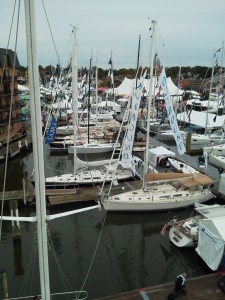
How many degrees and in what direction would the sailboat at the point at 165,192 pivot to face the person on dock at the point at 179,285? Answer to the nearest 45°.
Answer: approximately 90° to its left

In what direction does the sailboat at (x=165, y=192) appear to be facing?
to the viewer's left

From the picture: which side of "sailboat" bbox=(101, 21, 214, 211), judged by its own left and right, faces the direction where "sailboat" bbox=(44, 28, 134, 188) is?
front
